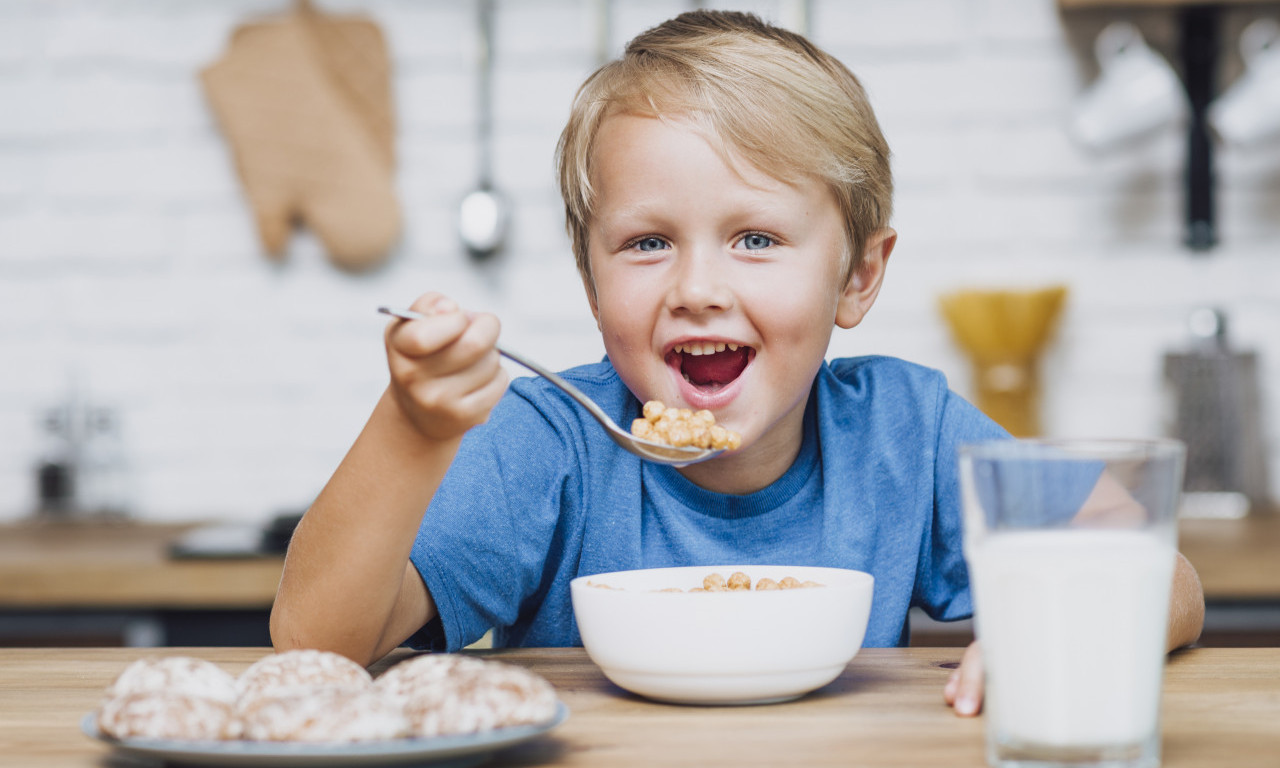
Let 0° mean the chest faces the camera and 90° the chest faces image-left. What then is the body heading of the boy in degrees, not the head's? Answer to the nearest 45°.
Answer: approximately 0°

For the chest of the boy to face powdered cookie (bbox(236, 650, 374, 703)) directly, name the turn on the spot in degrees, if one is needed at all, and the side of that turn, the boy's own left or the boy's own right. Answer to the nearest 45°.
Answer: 0° — they already face it

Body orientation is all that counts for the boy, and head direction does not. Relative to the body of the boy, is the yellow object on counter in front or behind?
behind

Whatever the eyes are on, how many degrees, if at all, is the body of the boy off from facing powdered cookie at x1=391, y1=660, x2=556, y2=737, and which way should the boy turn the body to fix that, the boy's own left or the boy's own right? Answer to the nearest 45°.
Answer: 0° — they already face it

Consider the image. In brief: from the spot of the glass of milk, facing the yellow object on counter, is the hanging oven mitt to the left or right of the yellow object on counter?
left

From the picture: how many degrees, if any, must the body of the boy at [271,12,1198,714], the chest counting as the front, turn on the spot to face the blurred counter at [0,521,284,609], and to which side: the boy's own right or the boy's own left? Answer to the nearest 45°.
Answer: approximately 135° to the boy's own right
